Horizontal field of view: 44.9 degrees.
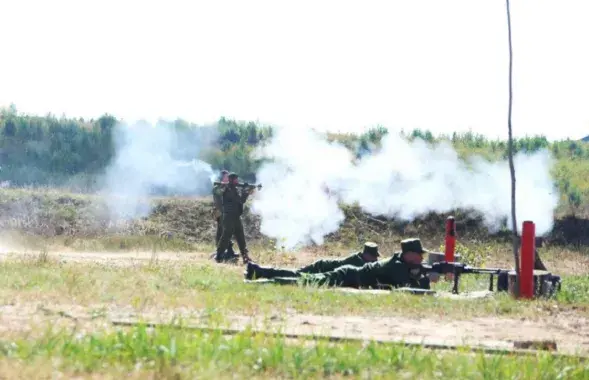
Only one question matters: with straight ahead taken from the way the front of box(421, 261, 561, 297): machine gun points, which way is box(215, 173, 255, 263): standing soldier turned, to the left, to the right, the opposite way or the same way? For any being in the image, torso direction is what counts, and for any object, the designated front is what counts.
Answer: the same way

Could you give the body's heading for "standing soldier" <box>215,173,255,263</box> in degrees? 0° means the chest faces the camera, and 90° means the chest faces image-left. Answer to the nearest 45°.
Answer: approximately 270°

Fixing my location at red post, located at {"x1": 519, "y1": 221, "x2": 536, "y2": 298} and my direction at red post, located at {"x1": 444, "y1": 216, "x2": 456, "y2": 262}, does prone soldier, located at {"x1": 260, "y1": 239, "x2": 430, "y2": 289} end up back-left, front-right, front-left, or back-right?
front-left

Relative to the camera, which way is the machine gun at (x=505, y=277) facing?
to the viewer's right

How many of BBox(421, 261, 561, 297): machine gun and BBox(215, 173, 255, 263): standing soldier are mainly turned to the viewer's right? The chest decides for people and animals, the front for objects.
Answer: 2

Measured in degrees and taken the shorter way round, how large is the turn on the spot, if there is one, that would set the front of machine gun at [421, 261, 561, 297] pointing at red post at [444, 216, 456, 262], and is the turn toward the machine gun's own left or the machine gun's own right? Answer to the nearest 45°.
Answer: approximately 135° to the machine gun's own left

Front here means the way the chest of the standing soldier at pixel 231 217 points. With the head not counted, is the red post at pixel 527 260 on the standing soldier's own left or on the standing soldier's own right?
on the standing soldier's own right

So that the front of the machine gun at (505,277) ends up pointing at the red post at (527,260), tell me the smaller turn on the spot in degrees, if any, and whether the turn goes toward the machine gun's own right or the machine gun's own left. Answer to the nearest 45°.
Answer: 0° — it already faces it

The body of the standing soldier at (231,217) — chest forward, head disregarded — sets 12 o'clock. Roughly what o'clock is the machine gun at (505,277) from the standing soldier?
The machine gun is roughly at 2 o'clock from the standing soldier.

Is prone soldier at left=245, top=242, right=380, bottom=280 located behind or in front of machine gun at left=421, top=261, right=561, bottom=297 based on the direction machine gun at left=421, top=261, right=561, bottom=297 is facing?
behind

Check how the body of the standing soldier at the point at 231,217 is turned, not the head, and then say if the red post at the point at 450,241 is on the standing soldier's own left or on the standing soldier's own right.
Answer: on the standing soldier's own right
